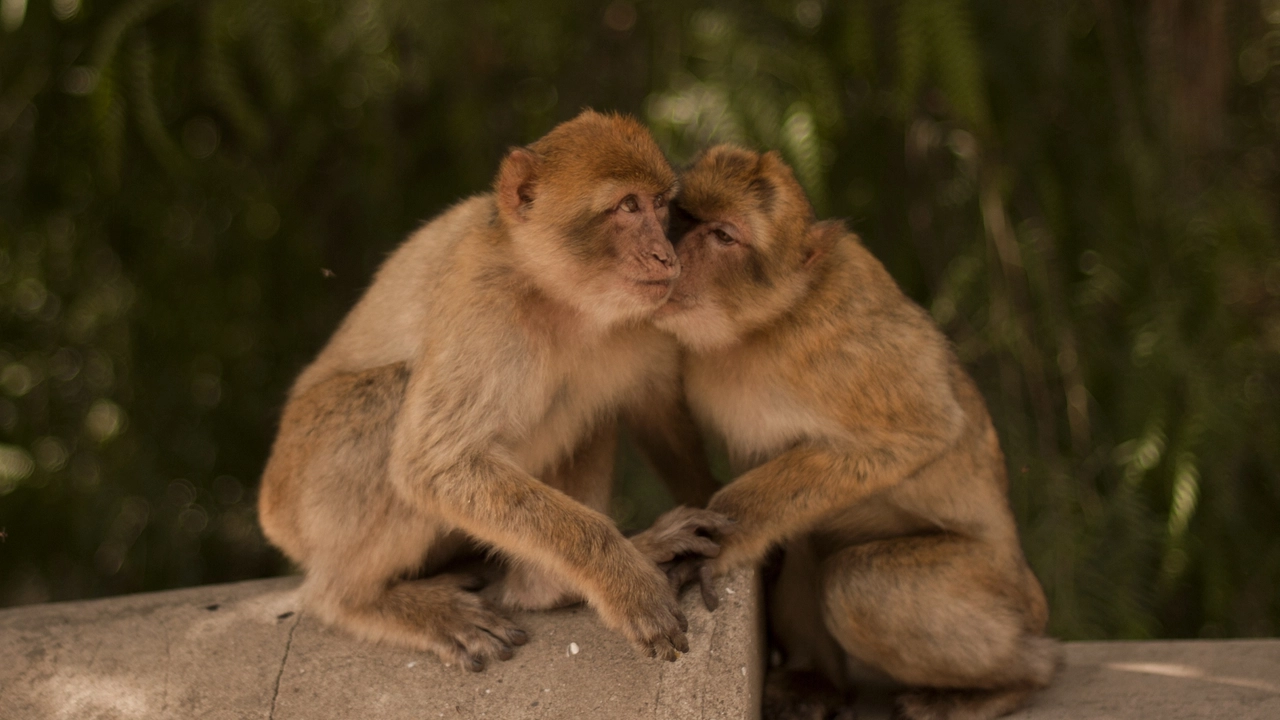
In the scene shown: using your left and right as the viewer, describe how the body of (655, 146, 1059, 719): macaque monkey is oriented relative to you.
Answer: facing to the left of the viewer

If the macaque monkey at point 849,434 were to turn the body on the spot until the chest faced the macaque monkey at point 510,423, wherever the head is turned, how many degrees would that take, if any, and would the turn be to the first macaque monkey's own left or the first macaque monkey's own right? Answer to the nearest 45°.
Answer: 0° — it already faces it
